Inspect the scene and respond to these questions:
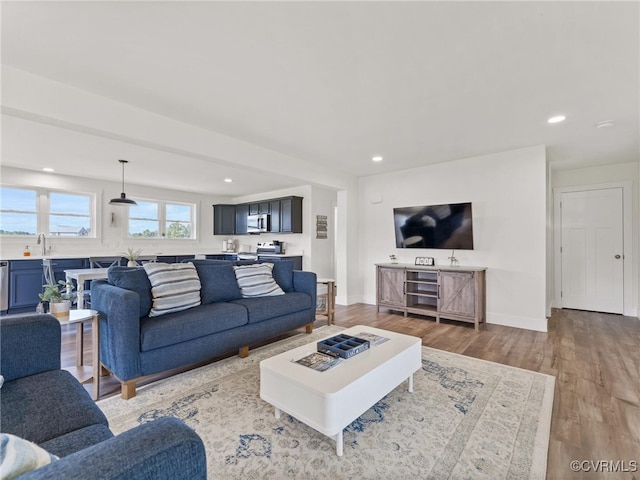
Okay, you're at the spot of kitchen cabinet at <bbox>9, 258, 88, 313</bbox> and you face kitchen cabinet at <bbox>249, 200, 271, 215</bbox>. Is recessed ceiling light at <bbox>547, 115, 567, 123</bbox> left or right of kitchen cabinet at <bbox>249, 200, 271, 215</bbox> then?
right

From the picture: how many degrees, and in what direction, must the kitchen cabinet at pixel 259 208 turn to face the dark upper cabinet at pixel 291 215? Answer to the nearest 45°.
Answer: approximately 90° to its left

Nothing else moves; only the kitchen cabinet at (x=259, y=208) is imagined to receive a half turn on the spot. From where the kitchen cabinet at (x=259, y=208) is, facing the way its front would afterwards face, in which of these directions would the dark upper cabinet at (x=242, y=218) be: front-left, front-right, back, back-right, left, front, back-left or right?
left

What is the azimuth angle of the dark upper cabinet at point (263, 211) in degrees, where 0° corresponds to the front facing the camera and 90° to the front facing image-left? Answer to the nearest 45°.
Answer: approximately 45°

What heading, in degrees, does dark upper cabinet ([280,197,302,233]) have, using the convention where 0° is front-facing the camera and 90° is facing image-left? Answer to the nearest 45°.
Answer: approximately 45°

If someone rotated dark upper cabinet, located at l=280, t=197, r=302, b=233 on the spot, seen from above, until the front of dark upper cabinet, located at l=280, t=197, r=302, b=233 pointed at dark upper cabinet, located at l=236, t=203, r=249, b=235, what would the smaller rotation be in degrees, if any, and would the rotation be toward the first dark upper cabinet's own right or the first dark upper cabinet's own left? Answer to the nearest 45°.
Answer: approximately 90° to the first dark upper cabinet's own right

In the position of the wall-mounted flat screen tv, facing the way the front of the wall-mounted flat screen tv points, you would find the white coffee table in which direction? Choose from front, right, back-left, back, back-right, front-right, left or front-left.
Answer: front-left

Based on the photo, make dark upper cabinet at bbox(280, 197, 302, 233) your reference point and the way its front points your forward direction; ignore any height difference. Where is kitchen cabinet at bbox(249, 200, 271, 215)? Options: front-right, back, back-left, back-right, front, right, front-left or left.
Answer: right

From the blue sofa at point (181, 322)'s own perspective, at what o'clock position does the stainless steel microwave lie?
The stainless steel microwave is roughly at 8 o'clock from the blue sofa.

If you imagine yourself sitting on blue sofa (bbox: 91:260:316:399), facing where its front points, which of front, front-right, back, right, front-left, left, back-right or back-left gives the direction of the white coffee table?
front

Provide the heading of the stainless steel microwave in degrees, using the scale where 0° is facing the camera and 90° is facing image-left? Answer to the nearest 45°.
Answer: approximately 45°

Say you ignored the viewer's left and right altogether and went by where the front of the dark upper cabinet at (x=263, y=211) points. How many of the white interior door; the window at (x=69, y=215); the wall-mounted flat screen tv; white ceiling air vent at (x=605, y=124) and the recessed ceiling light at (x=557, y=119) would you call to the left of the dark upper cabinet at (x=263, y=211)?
4

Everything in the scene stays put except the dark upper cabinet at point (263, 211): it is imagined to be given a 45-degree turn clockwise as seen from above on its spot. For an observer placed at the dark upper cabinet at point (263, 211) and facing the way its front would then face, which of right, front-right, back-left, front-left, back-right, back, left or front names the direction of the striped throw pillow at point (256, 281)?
left

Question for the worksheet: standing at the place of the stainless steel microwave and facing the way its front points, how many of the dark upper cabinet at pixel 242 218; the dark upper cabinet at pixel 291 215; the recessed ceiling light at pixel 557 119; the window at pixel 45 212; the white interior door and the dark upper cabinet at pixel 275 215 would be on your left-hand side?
4

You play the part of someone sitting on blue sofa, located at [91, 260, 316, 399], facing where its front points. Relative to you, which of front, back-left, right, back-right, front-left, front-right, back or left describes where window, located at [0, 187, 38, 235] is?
back

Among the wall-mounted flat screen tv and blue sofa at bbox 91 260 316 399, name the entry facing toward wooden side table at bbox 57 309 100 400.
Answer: the wall-mounted flat screen tv

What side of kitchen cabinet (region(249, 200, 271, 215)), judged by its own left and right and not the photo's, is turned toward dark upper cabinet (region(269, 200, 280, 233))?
left

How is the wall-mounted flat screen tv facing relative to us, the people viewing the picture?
facing the viewer and to the left of the viewer

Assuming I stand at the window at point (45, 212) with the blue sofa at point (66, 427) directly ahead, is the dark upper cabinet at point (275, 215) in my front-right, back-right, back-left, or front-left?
front-left

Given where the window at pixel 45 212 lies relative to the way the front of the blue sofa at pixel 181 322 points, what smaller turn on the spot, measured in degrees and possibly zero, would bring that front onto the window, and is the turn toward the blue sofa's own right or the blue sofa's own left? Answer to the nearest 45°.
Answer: approximately 180°
